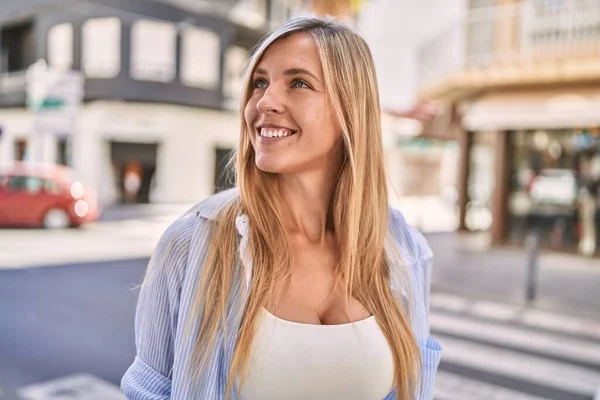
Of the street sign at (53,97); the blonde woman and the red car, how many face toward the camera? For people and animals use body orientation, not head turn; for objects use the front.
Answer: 2

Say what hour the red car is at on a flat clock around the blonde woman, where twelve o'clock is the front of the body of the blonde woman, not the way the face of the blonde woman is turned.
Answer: The red car is roughly at 5 o'clock from the blonde woman.

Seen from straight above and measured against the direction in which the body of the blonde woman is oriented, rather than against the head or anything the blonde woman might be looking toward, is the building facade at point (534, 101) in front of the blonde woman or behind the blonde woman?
behind

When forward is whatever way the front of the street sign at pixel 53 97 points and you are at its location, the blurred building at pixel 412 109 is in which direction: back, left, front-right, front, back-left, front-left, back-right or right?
back-left

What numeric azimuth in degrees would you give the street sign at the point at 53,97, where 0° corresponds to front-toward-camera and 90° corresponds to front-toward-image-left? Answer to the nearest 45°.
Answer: approximately 0°

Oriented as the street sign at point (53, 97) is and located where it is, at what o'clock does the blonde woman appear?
The blonde woman is roughly at 12 o'clock from the street sign.

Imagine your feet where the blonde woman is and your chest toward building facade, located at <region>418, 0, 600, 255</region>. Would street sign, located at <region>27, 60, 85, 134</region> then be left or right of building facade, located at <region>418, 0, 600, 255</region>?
left

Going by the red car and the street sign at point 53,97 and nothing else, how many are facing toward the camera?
1

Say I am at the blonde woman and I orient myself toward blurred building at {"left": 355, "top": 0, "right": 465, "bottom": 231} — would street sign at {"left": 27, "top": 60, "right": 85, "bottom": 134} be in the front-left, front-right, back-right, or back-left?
front-left

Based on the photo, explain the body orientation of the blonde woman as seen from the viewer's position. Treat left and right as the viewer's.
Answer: facing the viewer

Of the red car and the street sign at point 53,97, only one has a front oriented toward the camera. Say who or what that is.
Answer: the street sign
